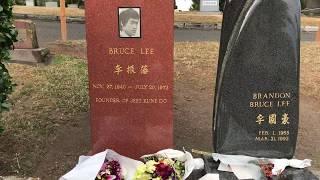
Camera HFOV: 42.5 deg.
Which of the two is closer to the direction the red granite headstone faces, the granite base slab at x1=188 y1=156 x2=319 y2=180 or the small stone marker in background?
the granite base slab

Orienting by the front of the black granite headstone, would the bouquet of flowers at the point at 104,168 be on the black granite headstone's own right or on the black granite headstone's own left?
on the black granite headstone's own right

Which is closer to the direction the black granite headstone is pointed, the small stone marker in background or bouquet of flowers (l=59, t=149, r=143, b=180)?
the bouquet of flowers

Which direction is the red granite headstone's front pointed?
toward the camera

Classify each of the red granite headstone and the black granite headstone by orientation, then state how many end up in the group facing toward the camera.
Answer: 2

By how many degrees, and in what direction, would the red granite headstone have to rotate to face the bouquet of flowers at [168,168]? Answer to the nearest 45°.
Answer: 0° — it already faces it

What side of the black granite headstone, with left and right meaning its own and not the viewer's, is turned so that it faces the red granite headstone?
right

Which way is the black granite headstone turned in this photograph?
toward the camera

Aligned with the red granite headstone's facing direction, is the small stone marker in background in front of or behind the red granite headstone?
behind

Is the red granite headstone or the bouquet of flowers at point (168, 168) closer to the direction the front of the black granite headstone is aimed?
the bouquet of flowers
